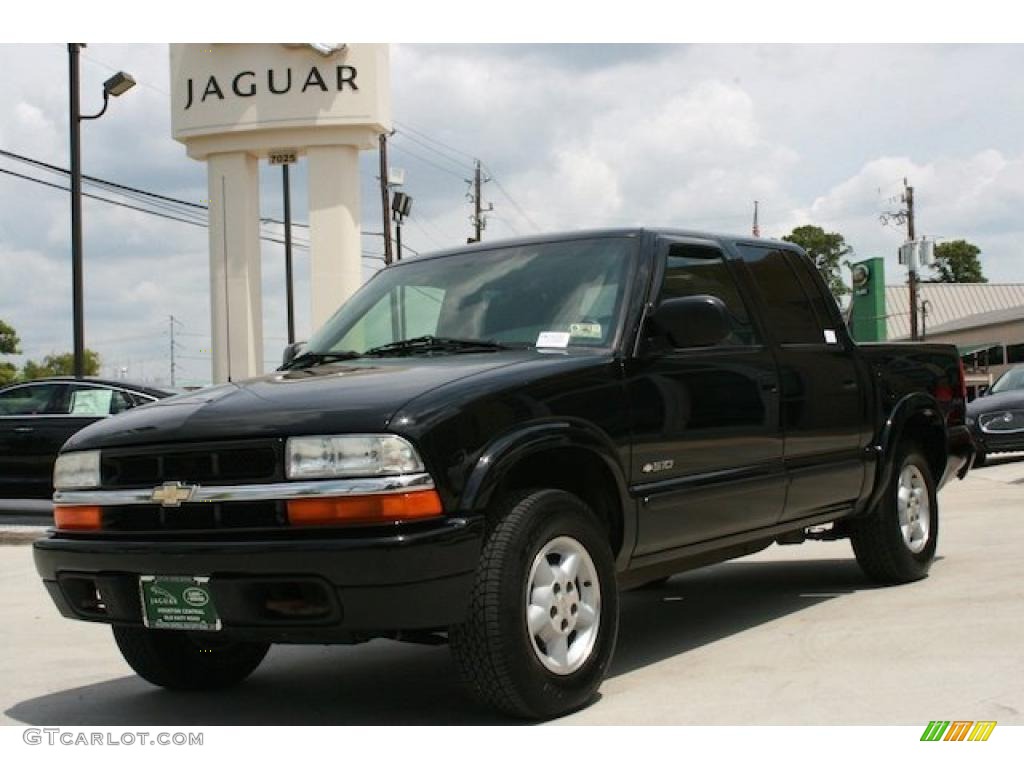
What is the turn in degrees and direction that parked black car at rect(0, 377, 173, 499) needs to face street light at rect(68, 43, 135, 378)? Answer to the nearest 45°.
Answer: approximately 90° to its right

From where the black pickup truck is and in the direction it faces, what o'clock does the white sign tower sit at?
The white sign tower is roughly at 4 o'clock from the black pickup truck.

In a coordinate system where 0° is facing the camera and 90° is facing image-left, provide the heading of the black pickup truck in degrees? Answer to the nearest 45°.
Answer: approximately 45°

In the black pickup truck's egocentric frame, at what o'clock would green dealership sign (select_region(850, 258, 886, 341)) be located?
The green dealership sign is roughly at 5 o'clock from the black pickup truck.

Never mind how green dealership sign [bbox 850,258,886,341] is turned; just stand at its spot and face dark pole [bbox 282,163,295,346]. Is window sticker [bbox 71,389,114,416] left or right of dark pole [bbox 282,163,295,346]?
left

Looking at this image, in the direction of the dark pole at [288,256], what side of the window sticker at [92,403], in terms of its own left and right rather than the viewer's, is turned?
back

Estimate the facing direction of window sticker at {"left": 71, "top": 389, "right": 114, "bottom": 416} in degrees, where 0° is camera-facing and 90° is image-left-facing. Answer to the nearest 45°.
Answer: approximately 0°

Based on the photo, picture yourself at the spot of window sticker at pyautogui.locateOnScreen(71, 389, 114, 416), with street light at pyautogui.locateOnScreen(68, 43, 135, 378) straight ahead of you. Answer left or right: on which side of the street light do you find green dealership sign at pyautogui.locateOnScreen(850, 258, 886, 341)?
right

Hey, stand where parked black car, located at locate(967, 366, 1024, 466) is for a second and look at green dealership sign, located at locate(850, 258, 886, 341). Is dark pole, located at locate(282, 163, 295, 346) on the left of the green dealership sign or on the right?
left

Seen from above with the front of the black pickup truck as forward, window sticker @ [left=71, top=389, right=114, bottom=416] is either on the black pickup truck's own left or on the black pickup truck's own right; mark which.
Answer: on the black pickup truck's own right

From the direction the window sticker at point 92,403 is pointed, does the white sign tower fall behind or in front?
behind

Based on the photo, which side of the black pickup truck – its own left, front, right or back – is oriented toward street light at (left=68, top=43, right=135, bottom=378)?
right

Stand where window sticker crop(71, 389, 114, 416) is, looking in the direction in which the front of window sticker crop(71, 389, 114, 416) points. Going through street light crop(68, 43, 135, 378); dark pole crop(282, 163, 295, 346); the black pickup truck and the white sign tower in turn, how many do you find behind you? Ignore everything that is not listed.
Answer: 3

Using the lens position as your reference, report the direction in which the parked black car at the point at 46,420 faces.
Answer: facing to the left of the viewer
